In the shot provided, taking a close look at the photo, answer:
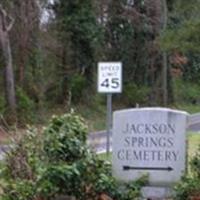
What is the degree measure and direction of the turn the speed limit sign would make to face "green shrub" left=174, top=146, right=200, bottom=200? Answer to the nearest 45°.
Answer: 0° — it already faces it

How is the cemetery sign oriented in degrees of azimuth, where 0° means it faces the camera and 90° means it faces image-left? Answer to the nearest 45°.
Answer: approximately 0°

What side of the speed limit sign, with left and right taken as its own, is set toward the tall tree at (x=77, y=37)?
back

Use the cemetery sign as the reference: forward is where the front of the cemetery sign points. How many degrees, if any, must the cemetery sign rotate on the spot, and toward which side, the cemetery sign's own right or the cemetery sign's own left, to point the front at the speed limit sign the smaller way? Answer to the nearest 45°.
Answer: approximately 180°

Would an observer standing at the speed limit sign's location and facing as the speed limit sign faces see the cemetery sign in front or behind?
in front

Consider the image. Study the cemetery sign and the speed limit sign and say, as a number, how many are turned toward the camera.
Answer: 2

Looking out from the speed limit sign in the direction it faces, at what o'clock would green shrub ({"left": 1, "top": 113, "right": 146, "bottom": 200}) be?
The green shrub is roughly at 12 o'clock from the speed limit sign.

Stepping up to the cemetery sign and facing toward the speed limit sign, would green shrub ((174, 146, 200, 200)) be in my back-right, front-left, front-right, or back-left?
back-right

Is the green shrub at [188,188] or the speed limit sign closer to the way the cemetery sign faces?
the green shrub

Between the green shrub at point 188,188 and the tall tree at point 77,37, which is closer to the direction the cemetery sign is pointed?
the green shrub
